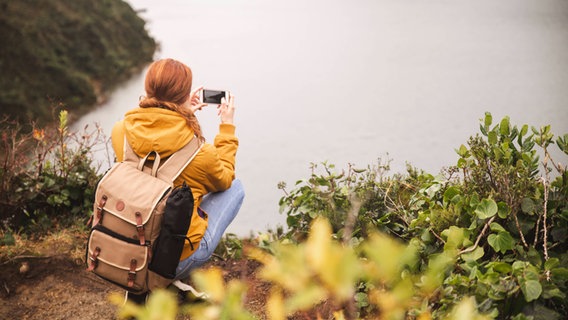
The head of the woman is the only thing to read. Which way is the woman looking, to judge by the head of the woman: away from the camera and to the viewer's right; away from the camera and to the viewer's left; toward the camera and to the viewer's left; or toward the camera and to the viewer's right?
away from the camera and to the viewer's right

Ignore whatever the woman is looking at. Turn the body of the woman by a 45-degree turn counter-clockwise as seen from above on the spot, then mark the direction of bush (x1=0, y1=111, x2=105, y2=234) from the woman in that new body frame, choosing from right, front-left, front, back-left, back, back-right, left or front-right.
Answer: front-left

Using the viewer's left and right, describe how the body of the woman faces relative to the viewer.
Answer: facing away from the viewer and to the right of the viewer
